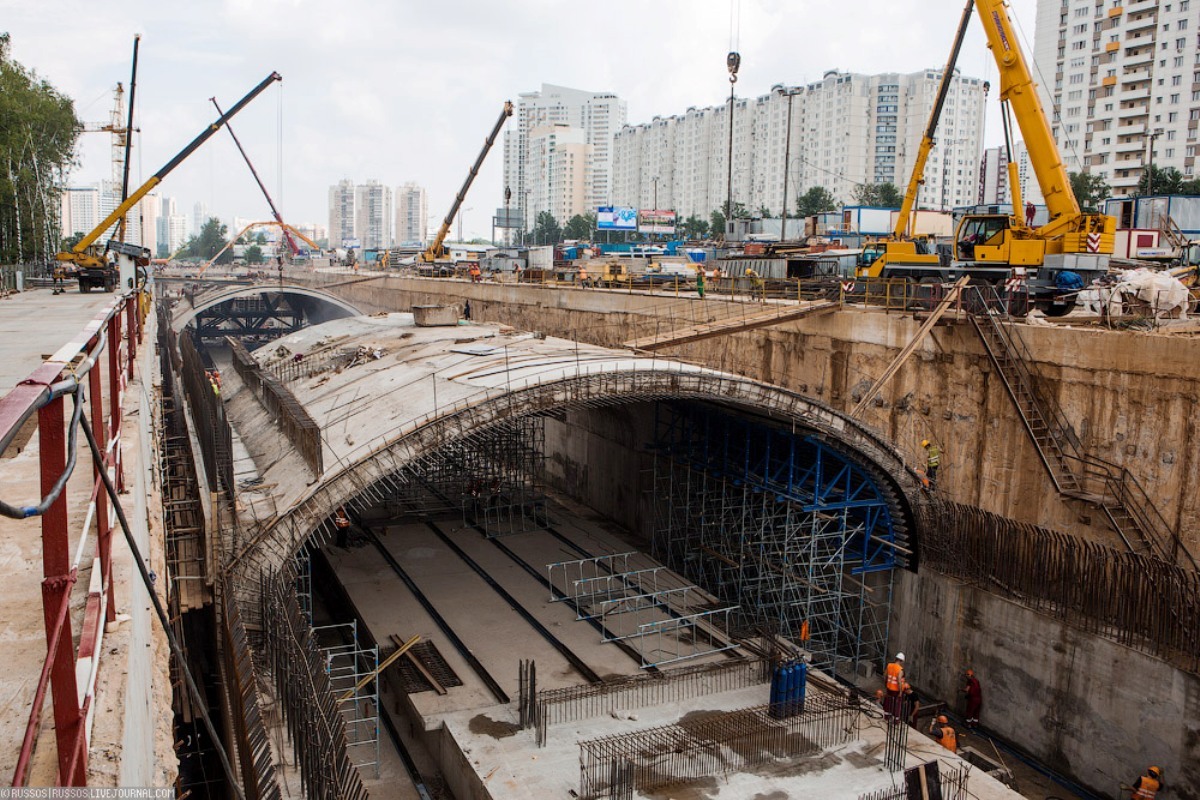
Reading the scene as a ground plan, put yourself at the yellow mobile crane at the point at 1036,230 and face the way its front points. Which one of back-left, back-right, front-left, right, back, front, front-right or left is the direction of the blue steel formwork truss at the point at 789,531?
front-left

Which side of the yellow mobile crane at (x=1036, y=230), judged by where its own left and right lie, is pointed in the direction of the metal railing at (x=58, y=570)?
left

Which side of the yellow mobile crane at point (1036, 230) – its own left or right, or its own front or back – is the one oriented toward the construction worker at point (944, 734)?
left

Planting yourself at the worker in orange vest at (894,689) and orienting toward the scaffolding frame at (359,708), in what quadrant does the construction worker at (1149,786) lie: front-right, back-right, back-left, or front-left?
back-left

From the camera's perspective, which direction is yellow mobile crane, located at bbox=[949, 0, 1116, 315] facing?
to the viewer's left

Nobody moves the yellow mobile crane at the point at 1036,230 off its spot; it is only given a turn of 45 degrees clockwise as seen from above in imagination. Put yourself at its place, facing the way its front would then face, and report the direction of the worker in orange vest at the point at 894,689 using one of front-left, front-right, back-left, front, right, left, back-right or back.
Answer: back-left

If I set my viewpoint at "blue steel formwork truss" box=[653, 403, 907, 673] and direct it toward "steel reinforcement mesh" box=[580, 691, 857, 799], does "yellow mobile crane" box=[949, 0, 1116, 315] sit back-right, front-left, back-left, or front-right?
back-left

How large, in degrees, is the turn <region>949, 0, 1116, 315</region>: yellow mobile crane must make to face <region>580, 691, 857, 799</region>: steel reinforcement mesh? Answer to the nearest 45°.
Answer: approximately 90° to its left

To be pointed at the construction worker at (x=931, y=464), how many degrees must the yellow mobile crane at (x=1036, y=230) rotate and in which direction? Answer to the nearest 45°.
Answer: approximately 90° to its left
